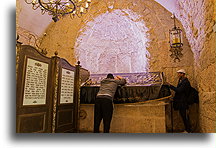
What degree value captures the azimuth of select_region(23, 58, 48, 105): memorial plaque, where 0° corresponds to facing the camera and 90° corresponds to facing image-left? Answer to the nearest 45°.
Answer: approximately 315°

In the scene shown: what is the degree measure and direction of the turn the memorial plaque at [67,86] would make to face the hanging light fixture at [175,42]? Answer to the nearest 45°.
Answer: approximately 45° to its left

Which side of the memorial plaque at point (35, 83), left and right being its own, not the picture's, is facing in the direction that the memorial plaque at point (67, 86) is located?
left

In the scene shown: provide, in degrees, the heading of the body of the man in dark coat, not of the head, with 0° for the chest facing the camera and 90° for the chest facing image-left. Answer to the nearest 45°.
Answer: approximately 90°

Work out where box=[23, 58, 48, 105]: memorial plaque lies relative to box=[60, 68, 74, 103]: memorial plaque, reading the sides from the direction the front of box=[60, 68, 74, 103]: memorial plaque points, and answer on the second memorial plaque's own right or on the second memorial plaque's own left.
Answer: on the second memorial plaque's own right

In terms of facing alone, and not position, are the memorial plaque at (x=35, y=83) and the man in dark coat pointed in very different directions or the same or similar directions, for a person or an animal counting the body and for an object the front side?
very different directions

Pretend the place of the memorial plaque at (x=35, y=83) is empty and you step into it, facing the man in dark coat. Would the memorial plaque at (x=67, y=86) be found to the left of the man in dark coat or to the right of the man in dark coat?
left

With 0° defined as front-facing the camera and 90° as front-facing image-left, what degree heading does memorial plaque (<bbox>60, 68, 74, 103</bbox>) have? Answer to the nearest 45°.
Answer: approximately 315°
